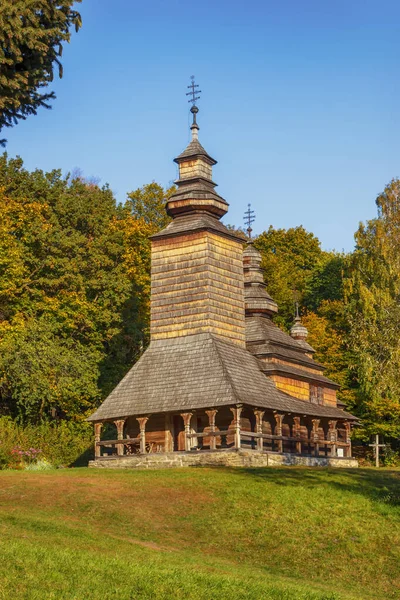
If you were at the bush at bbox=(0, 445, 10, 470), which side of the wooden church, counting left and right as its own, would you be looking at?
front

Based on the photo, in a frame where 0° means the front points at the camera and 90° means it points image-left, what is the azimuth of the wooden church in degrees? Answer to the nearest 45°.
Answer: approximately 45°

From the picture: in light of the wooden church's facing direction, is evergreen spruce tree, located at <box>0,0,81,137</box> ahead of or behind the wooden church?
ahead
